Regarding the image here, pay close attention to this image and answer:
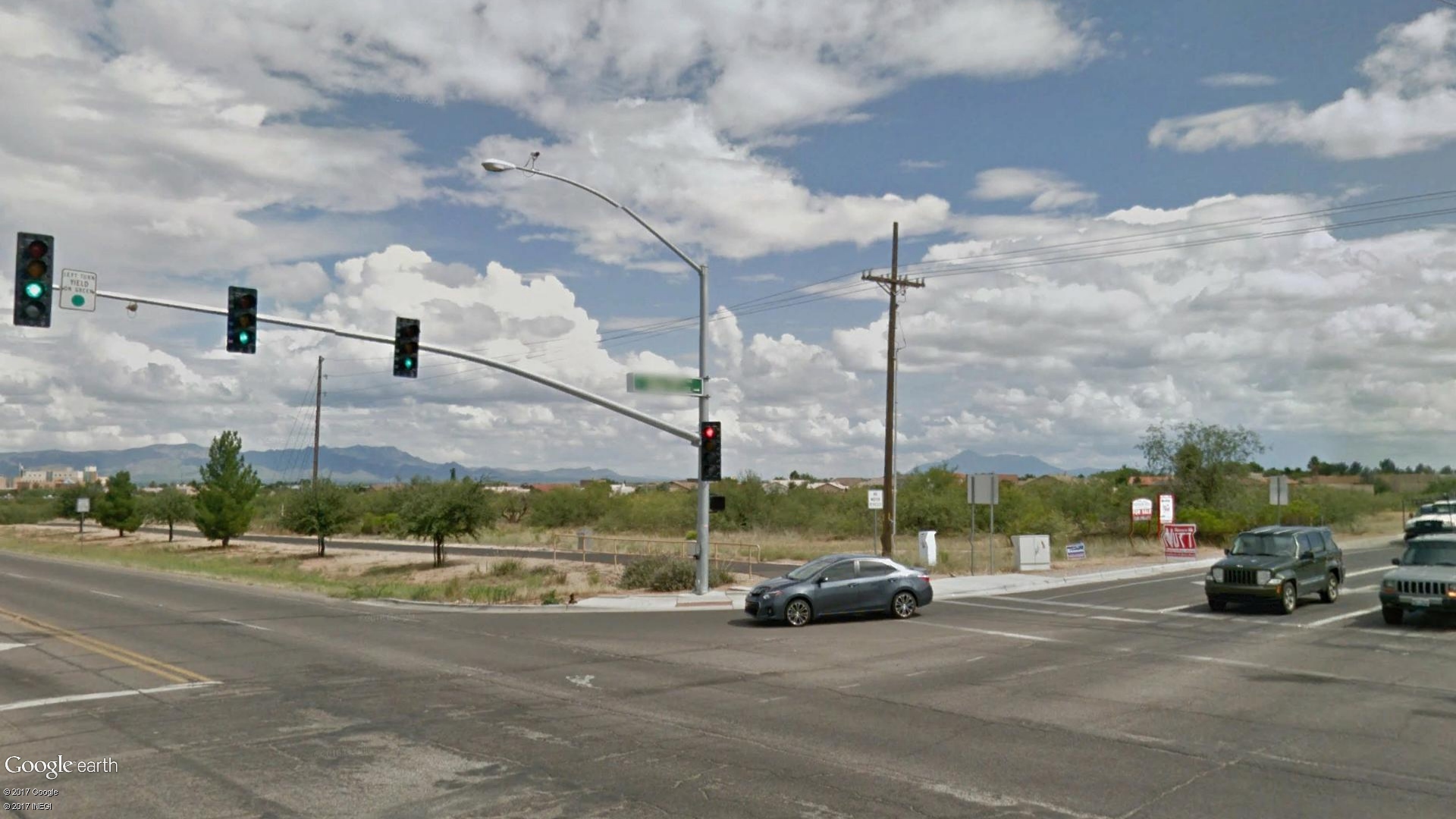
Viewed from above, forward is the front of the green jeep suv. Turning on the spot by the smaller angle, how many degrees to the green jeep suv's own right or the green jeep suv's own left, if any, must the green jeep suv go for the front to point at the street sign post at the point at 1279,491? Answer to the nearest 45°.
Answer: approximately 135° to the green jeep suv's own right

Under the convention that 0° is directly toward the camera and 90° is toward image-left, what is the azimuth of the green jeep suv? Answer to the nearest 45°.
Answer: approximately 45°

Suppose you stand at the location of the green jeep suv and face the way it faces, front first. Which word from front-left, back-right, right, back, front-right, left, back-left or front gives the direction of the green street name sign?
front-right

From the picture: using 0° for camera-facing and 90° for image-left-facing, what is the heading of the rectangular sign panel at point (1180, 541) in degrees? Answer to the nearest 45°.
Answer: approximately 0°

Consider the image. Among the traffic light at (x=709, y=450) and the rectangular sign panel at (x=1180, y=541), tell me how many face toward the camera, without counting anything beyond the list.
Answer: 2

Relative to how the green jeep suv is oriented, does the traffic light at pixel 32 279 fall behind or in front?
in front

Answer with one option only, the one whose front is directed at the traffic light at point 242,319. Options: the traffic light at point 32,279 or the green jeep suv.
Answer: the green jeep suv

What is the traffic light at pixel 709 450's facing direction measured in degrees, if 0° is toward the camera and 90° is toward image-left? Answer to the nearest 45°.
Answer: approximately 0°

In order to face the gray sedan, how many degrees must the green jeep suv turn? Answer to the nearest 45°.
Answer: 0° — it already faces it

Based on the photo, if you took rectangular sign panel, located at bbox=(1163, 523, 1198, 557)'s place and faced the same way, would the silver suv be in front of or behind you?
in front

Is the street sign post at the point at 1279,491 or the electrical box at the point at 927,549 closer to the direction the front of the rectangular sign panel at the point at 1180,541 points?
the electrical box

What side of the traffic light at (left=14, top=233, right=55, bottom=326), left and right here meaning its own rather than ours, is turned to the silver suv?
left
